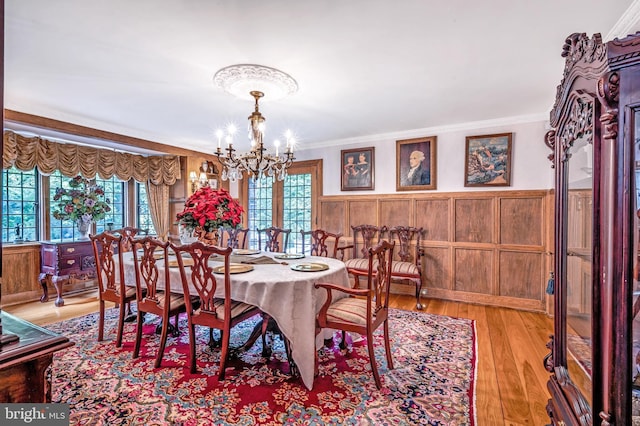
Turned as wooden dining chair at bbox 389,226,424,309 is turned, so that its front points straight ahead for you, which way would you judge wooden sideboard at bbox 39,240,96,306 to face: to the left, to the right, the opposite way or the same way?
to the left

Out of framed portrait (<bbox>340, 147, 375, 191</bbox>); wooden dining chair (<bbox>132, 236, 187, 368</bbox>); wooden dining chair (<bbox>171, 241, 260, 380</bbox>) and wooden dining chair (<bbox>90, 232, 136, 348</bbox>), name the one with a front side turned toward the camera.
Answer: the framed portrait

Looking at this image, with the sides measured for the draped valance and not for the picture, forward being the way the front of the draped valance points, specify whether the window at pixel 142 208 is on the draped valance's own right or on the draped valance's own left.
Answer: on the draped valance's own left

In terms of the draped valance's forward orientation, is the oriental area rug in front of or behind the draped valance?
in front

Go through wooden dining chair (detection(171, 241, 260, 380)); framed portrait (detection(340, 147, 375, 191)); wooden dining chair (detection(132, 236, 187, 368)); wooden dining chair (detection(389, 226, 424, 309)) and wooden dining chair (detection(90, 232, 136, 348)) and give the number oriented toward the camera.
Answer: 2

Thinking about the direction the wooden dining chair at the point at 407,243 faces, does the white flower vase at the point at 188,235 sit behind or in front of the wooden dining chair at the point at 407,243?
in front

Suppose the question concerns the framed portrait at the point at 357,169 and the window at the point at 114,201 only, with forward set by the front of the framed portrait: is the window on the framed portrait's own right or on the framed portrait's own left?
on the framed portrait's own right

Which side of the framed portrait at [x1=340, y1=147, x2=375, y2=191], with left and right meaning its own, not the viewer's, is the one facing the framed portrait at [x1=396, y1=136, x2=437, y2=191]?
left

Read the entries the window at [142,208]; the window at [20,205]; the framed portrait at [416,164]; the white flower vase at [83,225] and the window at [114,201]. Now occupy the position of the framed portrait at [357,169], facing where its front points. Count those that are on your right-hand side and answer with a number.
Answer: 4

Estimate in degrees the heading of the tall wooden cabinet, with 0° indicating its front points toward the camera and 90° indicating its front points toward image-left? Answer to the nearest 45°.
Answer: approximately 45°

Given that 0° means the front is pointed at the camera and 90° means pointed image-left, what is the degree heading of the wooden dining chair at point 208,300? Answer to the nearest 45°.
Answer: approximately 225°

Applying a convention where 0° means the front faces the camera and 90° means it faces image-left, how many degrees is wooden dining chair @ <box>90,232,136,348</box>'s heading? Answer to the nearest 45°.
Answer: approximately 225°

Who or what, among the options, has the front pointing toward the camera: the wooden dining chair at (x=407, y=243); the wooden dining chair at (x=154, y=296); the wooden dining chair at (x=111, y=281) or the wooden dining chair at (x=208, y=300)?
the wooden dining chair at (x=407, y=243)
